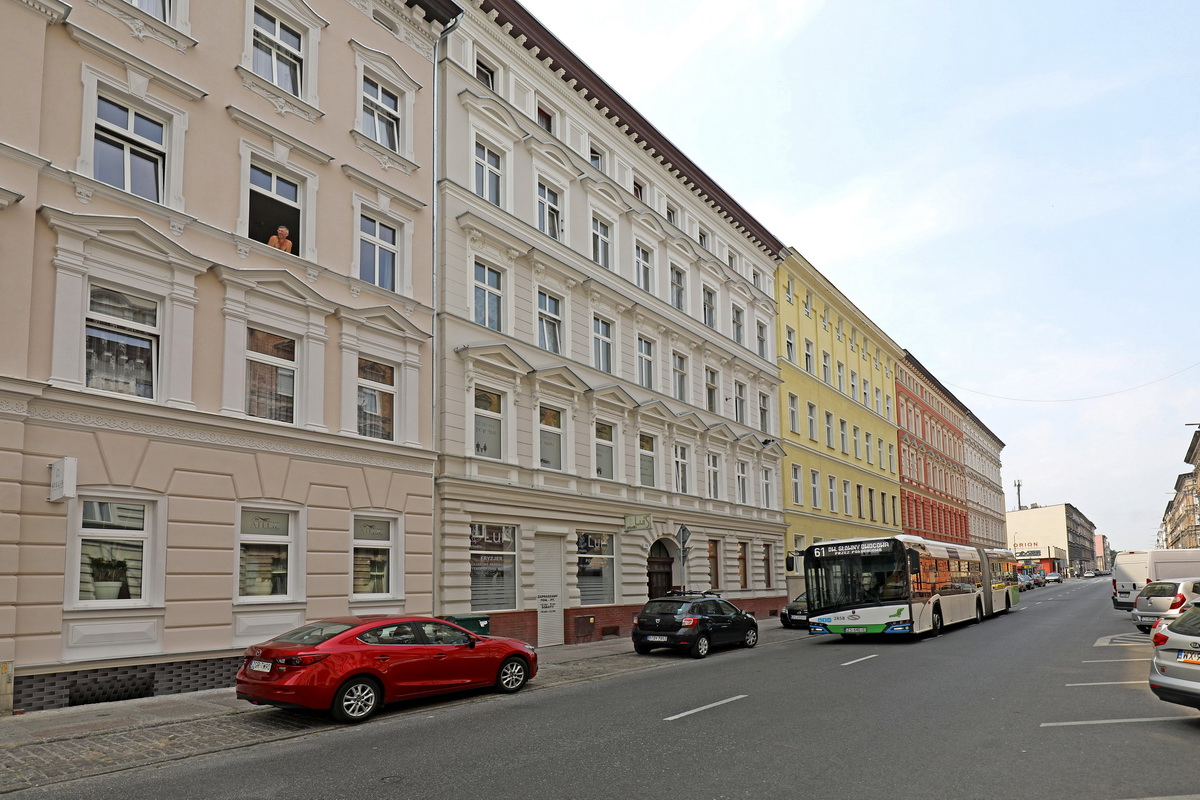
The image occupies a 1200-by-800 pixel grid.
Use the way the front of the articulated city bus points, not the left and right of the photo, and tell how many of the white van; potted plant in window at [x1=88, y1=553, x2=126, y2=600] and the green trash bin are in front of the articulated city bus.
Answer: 2

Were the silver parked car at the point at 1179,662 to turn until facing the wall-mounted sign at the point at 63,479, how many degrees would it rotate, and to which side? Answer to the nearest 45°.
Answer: approximately 135° to its left

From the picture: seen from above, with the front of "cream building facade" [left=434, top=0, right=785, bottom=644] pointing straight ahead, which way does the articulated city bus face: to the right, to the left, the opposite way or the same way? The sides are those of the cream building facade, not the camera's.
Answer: to the right
